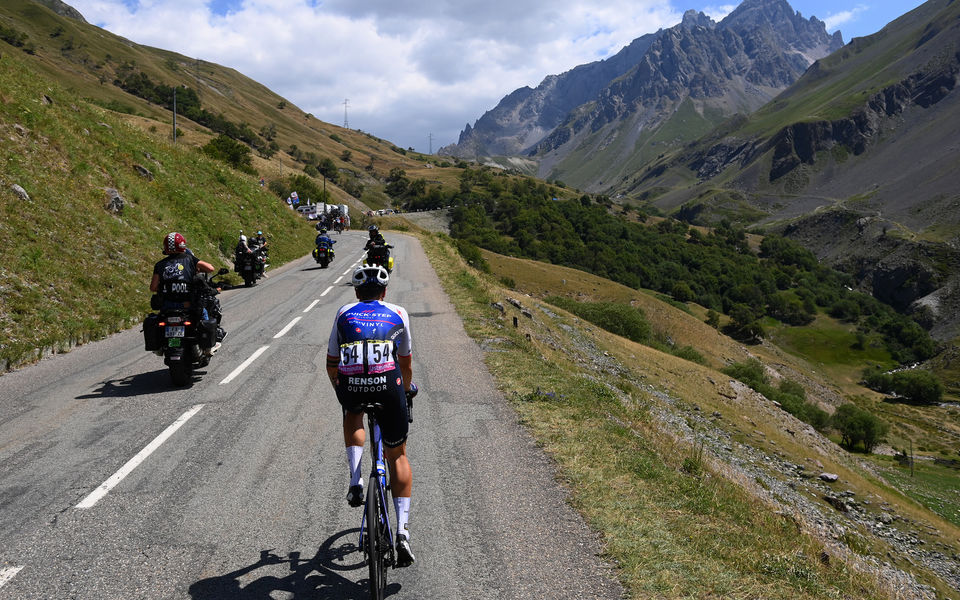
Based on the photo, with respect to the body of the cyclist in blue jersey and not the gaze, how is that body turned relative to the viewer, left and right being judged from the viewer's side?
facing away from the viewer

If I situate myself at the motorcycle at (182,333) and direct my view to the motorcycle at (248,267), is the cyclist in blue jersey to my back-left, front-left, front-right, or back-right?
back-right

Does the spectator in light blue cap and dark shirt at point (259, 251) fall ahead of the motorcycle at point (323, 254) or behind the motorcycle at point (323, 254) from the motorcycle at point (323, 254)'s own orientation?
behind

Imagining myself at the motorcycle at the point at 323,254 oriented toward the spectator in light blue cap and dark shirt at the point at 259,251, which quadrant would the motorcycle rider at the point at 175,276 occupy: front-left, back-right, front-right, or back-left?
front-left

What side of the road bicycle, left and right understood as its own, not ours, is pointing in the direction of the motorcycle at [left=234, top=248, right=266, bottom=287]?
front

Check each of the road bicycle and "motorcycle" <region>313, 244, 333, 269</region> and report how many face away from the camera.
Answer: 2

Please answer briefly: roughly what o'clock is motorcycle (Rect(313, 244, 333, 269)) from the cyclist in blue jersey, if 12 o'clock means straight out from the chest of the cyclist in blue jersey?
The motorcycle is roughly at 12 o'clock from the cyclist in blue jersey.

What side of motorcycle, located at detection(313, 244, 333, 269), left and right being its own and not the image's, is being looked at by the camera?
back

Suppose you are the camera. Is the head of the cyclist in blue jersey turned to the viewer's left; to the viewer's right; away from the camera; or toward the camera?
away from the camera

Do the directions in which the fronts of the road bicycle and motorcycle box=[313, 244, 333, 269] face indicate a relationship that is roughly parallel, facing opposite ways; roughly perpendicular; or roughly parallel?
roughly parallel

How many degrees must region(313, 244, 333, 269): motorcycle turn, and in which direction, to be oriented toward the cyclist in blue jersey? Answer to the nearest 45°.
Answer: approximately 180°

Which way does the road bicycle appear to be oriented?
away from the camera

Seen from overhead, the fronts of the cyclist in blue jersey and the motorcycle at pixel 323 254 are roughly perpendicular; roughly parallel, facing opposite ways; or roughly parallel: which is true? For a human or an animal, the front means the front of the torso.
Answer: roughly parallel

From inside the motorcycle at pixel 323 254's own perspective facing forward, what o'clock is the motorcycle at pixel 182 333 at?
the motorcycle at pixel 182 333 is roughly at 6 o'clock from the motorcycle at pixel 323 254.
